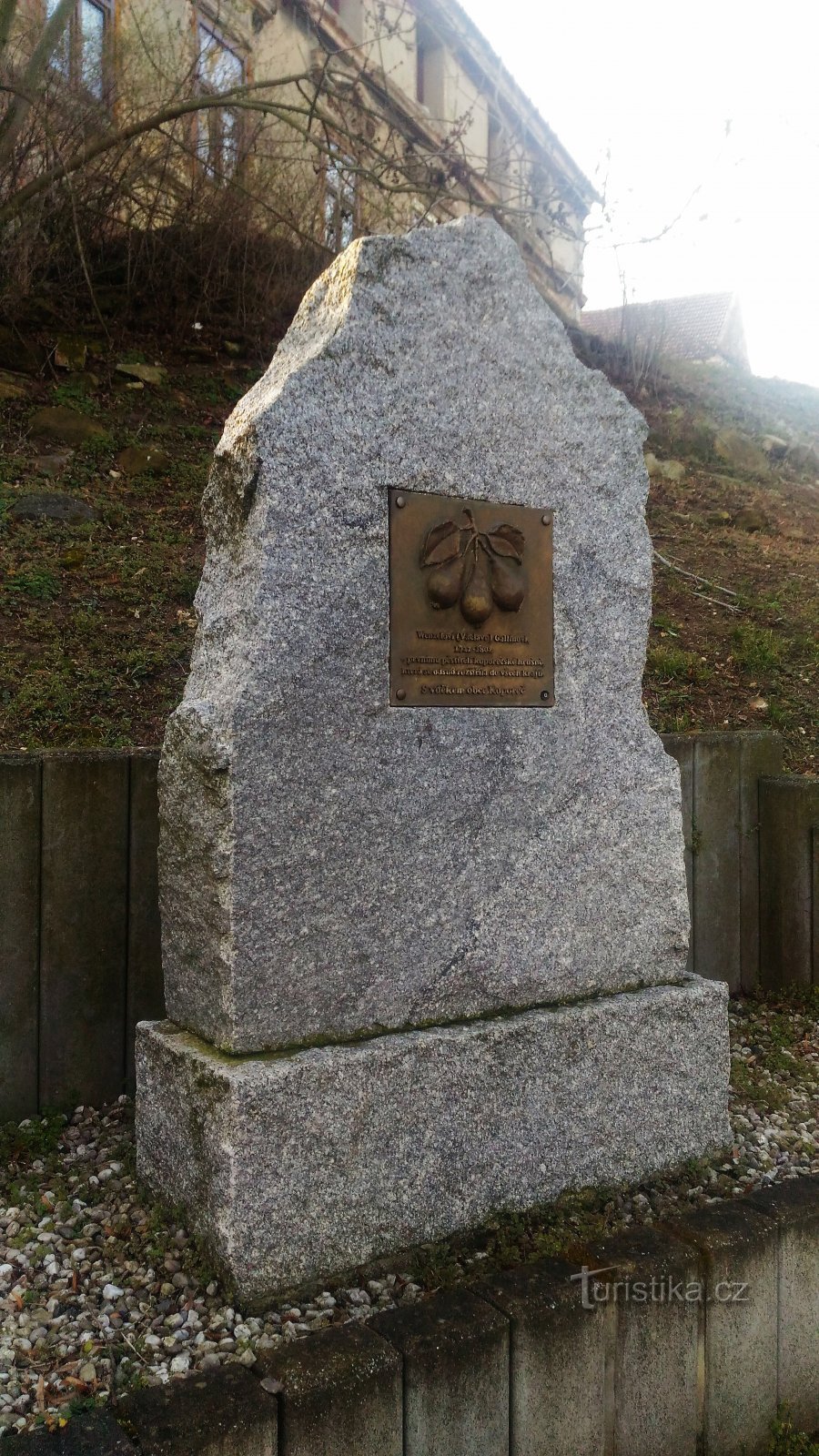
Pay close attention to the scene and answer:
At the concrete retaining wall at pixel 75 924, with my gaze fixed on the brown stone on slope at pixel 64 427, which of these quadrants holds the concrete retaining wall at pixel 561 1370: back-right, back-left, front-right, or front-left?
back-right

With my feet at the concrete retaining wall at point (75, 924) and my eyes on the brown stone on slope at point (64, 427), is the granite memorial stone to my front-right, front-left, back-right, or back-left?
back-right

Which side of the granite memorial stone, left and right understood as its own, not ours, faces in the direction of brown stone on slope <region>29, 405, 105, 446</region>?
back

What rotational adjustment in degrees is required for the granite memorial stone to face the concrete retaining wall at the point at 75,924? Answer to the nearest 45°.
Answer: approximately 180°

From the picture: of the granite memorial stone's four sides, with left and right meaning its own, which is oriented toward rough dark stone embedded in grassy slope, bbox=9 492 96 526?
back
